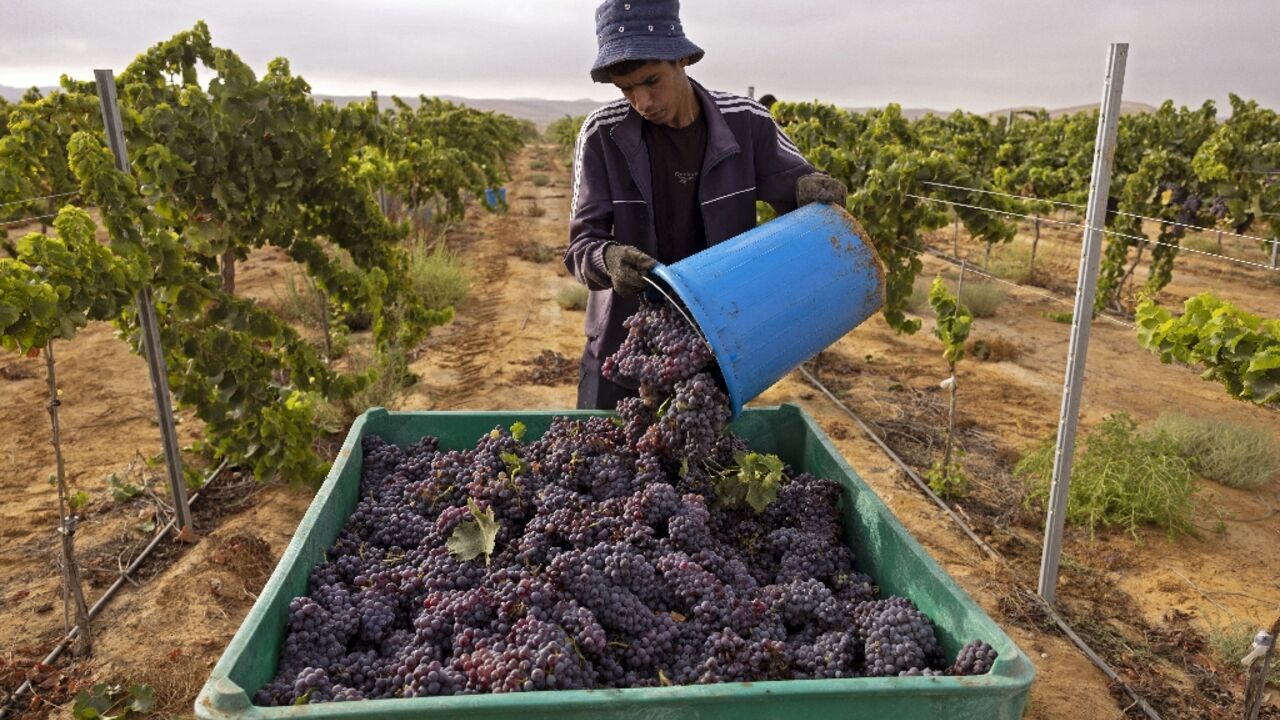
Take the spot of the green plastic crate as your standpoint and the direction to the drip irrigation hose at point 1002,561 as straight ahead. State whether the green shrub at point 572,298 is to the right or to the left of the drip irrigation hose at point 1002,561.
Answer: left

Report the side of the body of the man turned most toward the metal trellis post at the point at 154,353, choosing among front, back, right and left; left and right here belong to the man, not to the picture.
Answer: right

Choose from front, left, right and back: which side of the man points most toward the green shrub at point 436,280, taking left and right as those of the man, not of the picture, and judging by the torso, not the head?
back

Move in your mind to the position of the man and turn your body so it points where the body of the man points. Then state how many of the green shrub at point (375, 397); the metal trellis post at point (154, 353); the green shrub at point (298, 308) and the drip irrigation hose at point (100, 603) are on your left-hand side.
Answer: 0

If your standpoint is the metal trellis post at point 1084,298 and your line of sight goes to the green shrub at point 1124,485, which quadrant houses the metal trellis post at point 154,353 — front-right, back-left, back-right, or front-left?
back-left

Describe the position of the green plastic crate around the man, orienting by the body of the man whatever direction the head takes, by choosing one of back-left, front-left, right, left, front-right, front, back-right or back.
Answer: front

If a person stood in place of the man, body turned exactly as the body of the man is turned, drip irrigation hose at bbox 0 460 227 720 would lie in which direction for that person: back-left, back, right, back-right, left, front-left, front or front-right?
right

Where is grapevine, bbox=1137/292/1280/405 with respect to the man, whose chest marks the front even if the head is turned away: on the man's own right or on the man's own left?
on the man's own left

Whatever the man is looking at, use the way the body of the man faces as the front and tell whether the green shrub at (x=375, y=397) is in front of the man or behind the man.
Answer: behind

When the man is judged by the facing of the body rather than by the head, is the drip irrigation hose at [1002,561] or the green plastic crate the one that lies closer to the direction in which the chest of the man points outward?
the green plastic crate

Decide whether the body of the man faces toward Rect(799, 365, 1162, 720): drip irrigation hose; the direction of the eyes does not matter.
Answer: no

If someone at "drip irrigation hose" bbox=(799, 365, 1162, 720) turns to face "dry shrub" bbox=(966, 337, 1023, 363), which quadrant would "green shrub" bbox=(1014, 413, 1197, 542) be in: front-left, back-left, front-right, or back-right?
front-right

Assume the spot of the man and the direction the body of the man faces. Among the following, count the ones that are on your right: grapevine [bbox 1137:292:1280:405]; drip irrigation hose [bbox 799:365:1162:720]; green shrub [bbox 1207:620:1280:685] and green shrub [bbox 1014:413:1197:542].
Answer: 0

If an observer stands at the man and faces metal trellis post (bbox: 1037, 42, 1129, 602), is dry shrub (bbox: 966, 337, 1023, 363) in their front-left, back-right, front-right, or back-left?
front-left

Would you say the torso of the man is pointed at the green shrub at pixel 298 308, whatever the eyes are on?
no

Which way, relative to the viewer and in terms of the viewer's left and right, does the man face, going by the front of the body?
facing the viewer

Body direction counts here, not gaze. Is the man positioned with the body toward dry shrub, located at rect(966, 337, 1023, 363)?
no

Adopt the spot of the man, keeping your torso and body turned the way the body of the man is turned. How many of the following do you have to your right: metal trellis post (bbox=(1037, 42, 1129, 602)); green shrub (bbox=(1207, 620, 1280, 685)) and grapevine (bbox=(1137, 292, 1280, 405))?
0
